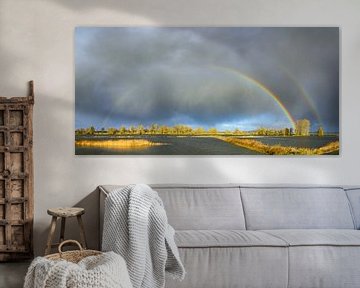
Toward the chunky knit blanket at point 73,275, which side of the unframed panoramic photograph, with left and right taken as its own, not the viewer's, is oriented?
front

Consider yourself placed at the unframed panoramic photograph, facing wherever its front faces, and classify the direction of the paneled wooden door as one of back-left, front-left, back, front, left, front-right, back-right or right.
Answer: right

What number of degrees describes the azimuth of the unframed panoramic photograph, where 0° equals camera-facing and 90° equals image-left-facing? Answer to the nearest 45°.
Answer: approximately 0°

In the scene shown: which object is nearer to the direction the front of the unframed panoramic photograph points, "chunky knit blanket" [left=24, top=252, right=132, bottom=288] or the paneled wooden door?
the chunky knit blanket
